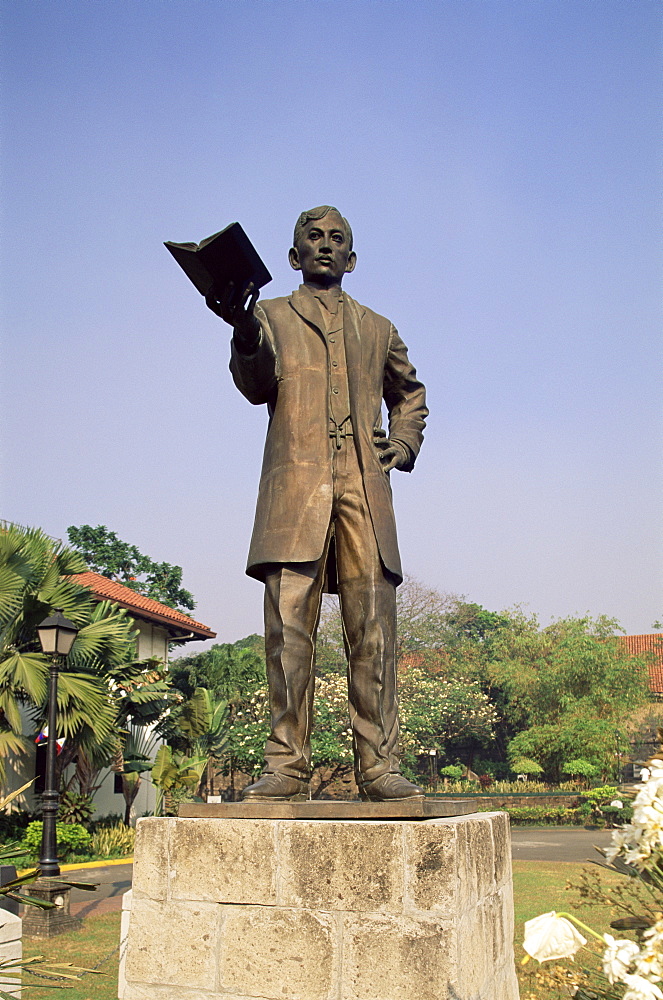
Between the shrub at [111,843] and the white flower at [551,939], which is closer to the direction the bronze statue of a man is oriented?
the white flower

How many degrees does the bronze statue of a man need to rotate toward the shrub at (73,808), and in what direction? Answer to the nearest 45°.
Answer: approximately 180°

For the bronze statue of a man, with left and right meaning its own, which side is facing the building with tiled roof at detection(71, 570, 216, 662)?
back

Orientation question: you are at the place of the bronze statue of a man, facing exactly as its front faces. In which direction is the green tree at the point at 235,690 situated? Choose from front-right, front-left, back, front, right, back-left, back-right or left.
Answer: back

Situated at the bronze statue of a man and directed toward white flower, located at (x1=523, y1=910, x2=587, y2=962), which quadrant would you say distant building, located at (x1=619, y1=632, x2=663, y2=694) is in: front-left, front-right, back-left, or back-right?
back-left

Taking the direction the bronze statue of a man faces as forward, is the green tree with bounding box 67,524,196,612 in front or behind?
behind

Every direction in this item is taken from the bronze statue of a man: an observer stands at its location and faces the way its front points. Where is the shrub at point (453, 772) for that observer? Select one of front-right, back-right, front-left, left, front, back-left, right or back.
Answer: back

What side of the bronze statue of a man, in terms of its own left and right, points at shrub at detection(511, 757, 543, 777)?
back

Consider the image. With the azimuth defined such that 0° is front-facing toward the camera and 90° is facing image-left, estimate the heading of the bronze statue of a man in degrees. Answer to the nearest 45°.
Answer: approximately 0°
